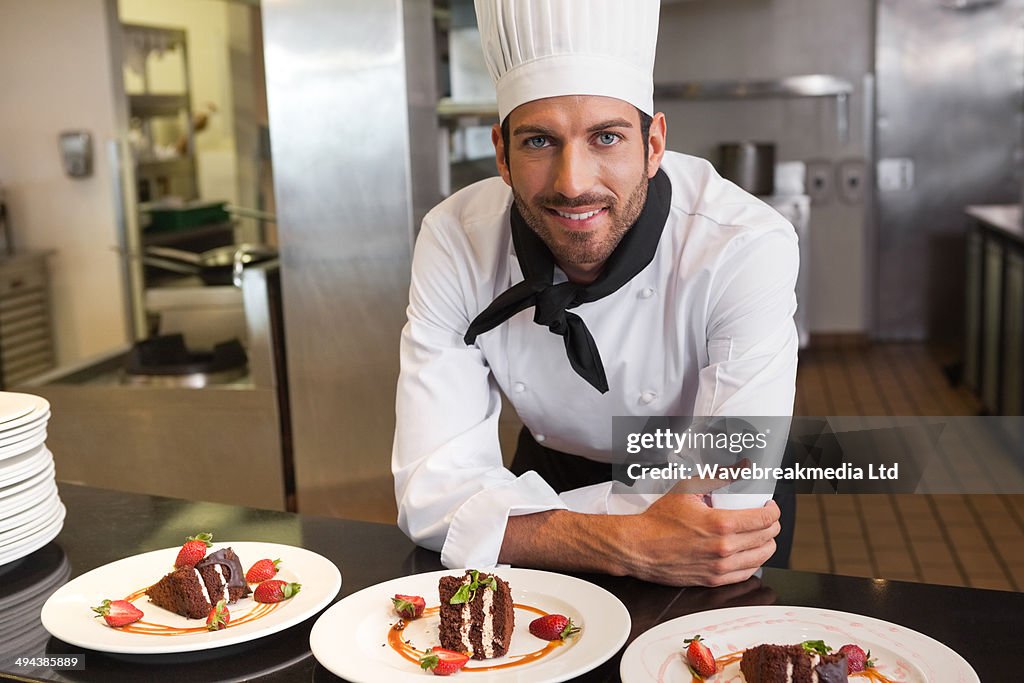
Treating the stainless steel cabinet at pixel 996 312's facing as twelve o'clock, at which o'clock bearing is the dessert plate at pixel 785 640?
The dessert plate is roughly at 9 o'clock from the stainless steel cabinet.

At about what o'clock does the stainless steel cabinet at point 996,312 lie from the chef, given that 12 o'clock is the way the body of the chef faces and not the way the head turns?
The stainless steel cabinet is roughly at 7 o'clock from the chef.

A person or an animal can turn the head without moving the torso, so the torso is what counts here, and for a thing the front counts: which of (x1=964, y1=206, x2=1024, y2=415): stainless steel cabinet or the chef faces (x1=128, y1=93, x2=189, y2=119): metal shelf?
the stainless steel cabinet

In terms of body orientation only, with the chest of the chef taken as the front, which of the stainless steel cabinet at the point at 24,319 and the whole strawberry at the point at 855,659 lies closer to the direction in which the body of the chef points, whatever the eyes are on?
the whole strawberry

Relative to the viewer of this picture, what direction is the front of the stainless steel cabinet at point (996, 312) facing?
facing to the left of the viewer

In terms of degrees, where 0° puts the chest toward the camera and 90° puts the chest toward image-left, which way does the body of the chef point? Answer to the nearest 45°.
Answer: approximately 0°

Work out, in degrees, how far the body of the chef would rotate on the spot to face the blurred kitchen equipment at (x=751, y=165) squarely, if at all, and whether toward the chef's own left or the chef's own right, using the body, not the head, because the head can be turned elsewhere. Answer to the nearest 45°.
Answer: approximately 180°

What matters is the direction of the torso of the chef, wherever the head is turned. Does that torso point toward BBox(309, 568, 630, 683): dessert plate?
yes

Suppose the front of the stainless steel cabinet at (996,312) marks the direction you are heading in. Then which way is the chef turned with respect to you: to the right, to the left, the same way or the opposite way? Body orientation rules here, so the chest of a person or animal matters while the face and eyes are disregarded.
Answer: to the left

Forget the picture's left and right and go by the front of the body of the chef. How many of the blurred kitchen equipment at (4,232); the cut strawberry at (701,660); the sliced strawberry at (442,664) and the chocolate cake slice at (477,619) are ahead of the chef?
3

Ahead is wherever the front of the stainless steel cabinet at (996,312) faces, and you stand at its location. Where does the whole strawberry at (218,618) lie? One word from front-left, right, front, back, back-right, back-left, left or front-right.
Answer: left

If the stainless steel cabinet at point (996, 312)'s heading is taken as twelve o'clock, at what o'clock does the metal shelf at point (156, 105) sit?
The metal shelf is roughly at 12 o'clock from the stainless steel cabinet.

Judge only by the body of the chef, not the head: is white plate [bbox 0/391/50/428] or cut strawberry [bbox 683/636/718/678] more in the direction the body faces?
the cut strawberry

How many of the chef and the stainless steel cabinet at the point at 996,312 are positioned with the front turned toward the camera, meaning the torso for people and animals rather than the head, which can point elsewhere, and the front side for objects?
1
